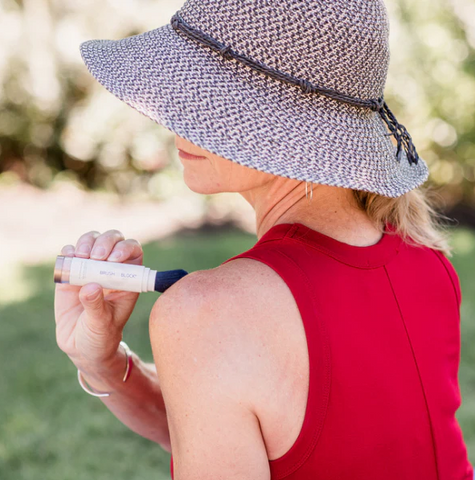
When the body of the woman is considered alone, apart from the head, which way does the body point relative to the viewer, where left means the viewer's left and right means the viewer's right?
facing away from the viewer and to the left of the viewer

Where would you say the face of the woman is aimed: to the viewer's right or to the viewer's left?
to the viewer's left
